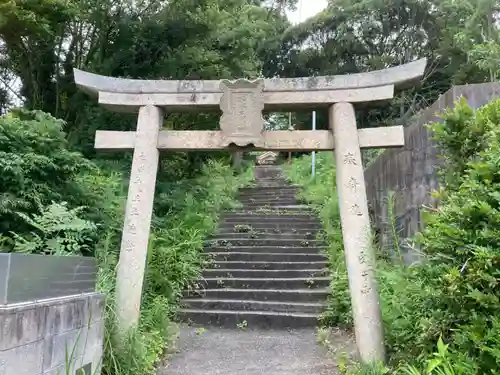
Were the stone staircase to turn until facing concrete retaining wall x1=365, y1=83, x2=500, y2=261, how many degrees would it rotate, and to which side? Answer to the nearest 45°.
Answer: approximately 45° to its left

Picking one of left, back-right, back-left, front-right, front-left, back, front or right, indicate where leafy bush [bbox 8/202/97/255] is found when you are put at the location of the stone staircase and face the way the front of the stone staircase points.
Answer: front-right

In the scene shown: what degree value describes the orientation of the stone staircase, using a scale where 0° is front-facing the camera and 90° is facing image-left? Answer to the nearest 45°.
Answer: approximately 0°

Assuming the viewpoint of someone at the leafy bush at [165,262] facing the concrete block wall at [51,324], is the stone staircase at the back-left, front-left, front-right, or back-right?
back-left

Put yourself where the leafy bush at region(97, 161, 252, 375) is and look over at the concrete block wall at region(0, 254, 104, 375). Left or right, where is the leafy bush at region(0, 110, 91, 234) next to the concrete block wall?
right

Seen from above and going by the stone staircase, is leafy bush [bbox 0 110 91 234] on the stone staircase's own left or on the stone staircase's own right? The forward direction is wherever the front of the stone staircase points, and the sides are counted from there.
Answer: on the stone staircase's own right
